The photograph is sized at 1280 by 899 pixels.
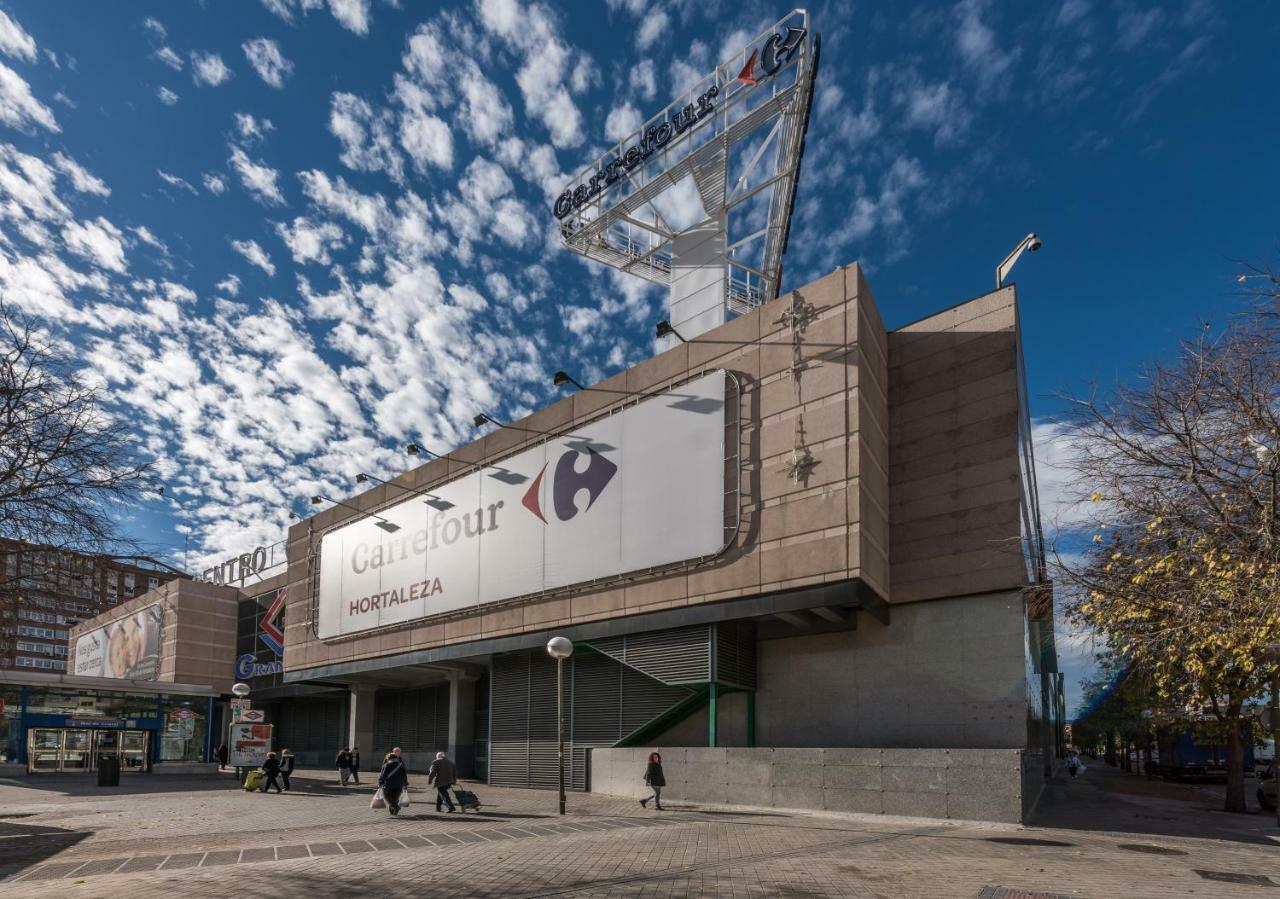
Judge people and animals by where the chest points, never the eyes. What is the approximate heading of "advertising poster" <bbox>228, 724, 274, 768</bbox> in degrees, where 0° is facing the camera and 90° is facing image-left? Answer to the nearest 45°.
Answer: approximately 0°

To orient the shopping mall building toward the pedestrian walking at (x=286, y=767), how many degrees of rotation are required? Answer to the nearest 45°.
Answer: approximately 90° to its right

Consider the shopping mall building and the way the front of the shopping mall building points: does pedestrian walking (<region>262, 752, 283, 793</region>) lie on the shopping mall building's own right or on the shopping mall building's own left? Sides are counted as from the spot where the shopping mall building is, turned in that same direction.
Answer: on the shopping mall building's own right

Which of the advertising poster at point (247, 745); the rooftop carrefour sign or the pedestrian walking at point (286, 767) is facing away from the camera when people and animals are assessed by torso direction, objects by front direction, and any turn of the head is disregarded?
the pedestrian walking

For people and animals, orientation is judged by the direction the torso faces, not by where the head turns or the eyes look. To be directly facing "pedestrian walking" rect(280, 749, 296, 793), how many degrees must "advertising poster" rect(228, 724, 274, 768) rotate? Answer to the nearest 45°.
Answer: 0° — it already faces them

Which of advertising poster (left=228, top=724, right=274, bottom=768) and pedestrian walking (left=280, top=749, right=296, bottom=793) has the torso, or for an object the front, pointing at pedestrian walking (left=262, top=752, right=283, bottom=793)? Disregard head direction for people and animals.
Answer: the advertising poster

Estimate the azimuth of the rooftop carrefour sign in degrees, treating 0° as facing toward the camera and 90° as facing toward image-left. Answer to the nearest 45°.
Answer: approximately 45°

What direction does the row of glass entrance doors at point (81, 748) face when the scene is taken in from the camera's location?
facing the viewer

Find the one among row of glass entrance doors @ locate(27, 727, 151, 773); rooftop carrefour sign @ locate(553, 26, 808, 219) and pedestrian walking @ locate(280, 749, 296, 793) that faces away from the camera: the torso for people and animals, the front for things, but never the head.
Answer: the pedestrian walking

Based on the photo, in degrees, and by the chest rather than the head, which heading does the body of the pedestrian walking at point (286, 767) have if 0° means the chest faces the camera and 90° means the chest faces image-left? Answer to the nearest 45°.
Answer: approximately 180°

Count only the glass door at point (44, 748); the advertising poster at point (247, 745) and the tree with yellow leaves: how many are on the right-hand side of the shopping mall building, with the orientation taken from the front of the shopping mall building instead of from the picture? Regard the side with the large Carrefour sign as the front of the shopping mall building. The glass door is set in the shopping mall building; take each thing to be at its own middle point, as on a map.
2

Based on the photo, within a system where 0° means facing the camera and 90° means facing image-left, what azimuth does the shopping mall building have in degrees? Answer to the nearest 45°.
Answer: approximately 45°
